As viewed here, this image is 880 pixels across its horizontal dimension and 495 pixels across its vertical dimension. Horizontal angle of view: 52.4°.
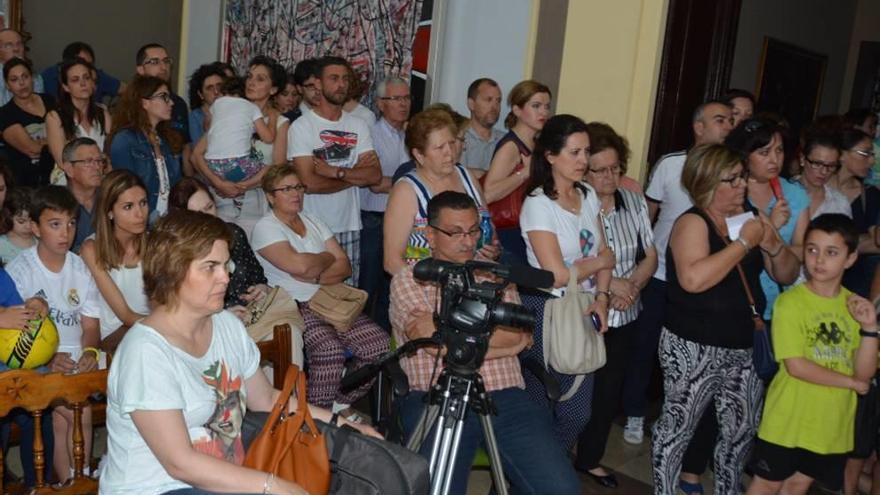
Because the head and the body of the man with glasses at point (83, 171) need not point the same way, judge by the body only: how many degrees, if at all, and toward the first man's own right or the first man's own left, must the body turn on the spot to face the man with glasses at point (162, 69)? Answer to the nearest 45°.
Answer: approximately 135° to the first man's own left

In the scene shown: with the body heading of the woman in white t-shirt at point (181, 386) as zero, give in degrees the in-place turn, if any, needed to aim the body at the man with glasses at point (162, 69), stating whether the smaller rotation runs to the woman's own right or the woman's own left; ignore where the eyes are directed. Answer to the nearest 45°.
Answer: approximately 135° to the woman's own left

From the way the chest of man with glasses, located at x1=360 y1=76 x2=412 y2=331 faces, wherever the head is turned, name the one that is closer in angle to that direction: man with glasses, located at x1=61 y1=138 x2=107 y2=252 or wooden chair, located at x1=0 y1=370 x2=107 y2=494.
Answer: the wooden chair

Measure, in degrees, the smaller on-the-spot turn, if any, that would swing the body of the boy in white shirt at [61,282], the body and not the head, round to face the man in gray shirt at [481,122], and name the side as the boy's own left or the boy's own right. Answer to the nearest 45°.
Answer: approximately 90° to the boy's own left

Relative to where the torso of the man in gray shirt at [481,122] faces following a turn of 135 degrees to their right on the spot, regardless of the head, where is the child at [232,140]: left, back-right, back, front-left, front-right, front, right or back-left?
front

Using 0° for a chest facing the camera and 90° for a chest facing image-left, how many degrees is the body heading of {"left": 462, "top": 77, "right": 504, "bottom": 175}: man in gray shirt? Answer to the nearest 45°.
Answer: approximately 315°

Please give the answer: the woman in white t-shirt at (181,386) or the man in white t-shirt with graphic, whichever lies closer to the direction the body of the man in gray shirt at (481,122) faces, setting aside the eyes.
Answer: the woman in white t-shirt

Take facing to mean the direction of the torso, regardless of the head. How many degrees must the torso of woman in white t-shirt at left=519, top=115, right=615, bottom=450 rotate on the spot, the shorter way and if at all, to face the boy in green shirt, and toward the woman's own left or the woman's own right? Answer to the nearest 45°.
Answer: approximately 45° to the woman's own left
